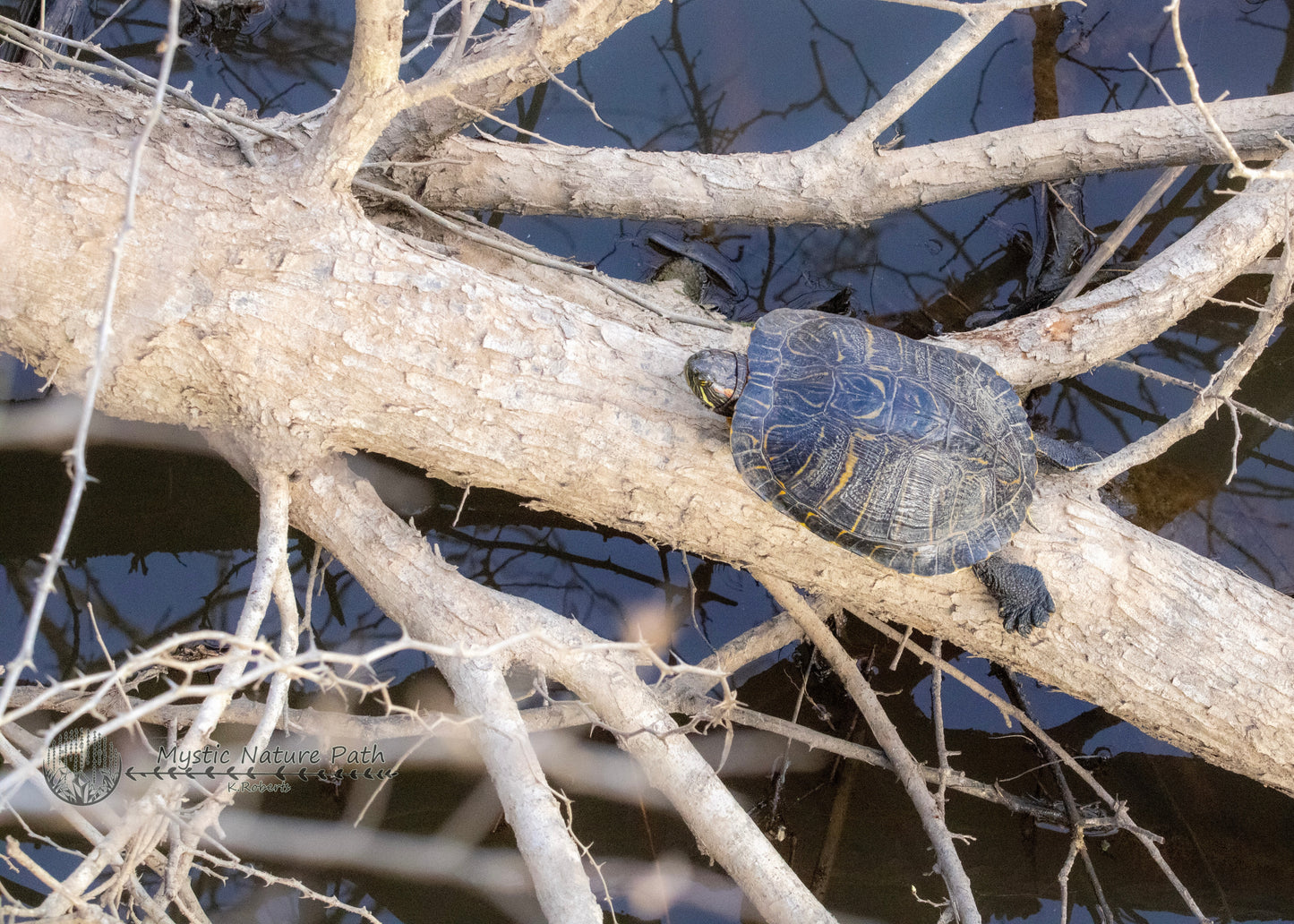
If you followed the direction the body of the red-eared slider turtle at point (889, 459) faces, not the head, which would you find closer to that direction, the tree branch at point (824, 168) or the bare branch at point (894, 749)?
the tree branch

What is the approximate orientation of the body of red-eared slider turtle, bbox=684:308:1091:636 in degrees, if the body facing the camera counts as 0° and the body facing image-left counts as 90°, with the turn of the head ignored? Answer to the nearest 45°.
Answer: approximately 135°

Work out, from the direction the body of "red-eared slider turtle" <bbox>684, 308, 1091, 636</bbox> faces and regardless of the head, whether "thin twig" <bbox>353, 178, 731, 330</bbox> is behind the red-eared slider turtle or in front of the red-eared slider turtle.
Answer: in front

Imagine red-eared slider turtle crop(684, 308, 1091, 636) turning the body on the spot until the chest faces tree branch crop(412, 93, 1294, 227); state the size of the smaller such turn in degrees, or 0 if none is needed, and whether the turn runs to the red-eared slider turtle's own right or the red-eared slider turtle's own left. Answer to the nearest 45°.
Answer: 0° — it already faces it
